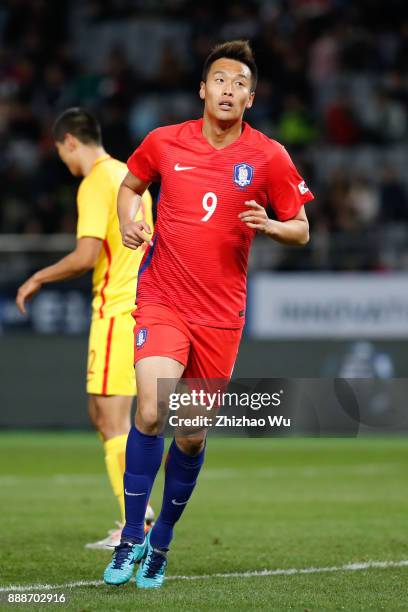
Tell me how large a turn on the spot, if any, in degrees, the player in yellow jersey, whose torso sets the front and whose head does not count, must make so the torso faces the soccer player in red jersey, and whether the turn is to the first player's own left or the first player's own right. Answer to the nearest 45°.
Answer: approximately 90° to the first player's own left

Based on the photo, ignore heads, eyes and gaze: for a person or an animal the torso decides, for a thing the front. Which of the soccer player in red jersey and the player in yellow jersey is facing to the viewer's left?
the player in yellow jersey

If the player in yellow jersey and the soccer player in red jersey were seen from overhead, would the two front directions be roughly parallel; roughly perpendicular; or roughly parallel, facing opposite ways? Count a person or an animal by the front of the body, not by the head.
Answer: roughly perpendicular

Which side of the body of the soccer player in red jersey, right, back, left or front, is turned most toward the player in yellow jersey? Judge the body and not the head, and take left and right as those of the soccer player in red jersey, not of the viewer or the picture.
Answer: back

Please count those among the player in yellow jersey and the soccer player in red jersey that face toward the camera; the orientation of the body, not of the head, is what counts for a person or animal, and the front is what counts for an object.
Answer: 1

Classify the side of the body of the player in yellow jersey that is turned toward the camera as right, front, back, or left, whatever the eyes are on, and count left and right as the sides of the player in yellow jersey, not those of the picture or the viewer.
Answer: left
